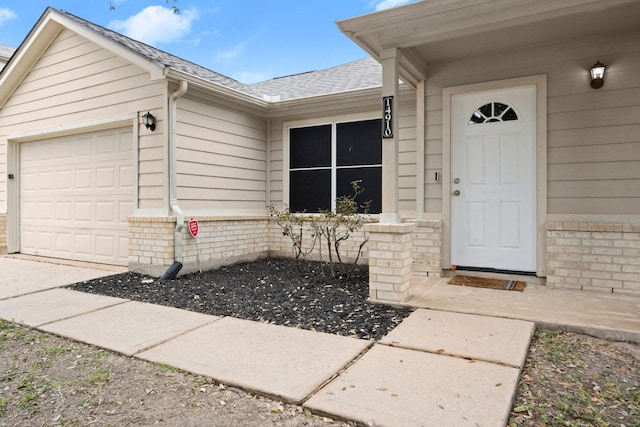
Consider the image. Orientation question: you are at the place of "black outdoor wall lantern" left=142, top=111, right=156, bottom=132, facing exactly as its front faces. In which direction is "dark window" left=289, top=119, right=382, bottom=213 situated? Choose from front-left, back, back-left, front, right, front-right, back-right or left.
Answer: back-left

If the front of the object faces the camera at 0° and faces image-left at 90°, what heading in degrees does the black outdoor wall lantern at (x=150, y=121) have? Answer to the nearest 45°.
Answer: approximately 45°

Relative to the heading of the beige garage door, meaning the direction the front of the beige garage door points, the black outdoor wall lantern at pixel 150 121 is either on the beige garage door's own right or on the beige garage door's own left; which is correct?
on the beige garage door's own left

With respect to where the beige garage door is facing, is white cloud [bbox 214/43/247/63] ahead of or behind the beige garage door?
behind

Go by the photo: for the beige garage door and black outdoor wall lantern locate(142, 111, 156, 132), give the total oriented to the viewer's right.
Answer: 0

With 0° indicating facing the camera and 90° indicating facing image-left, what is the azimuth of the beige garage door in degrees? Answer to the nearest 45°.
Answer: approximately 45°

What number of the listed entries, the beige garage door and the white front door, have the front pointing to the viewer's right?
0
